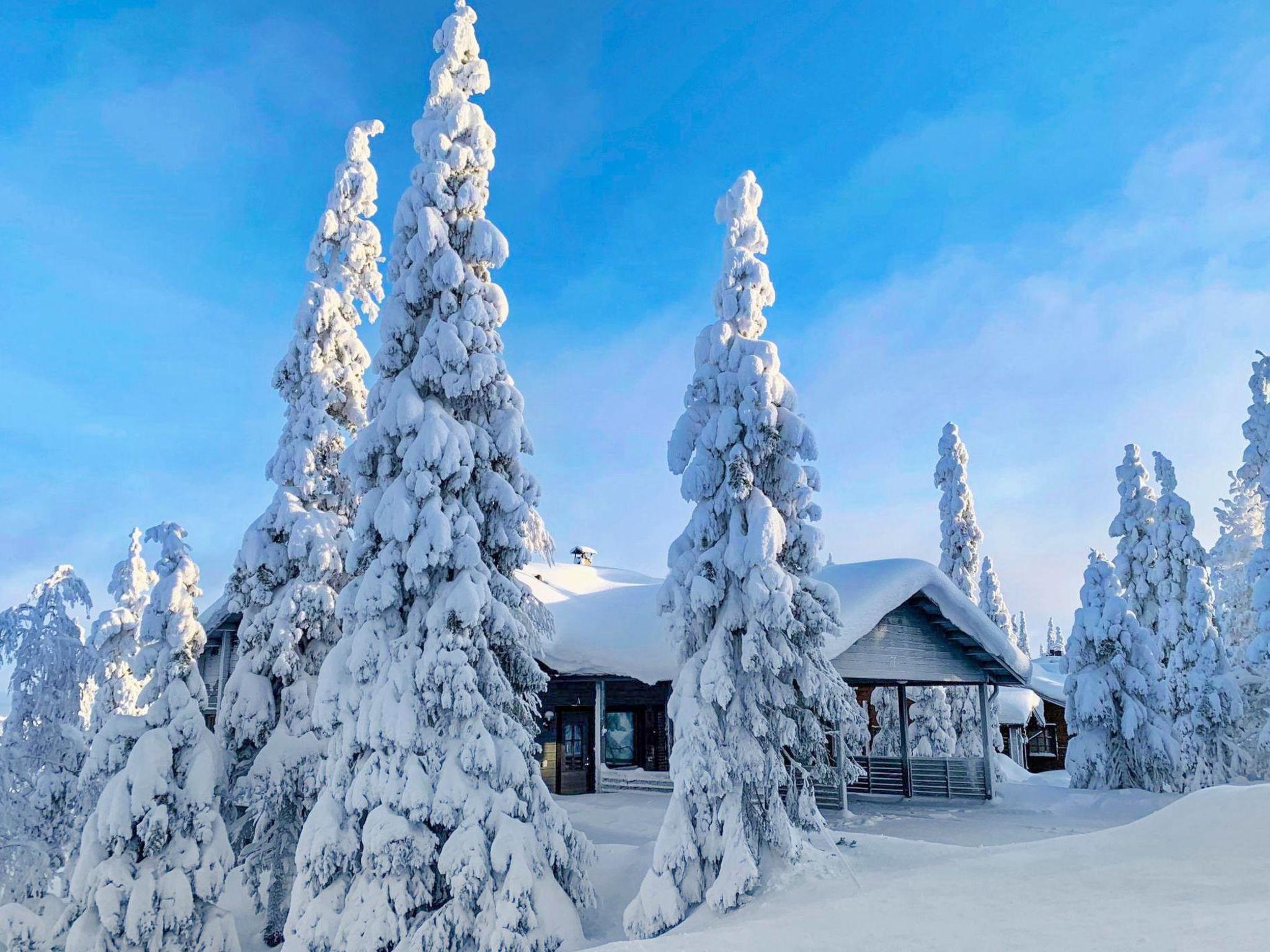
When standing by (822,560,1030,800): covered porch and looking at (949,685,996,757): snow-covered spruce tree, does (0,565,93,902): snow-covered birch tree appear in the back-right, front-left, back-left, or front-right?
back-left

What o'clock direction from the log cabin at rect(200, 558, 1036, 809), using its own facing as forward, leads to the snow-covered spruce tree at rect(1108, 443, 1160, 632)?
The snow-covered spruce tree is roughly at 8 o'clock from the log cabin.

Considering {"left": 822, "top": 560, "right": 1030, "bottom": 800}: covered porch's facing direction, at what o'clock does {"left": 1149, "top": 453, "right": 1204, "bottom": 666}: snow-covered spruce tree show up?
The snow-covered spruce tree is roughly at 7 o'clock from the covered porch.

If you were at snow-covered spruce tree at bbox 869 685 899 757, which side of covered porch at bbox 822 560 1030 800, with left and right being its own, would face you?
back

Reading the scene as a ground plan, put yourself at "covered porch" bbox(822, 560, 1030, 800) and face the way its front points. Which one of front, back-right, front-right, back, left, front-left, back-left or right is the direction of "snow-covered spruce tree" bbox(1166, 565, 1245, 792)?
back-left

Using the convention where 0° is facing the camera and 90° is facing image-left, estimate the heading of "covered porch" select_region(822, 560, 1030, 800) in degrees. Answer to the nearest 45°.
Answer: approximately 0°

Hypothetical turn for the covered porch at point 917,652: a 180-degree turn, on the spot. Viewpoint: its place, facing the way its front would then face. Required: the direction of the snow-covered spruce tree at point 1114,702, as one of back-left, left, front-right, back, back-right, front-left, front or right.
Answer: front-right

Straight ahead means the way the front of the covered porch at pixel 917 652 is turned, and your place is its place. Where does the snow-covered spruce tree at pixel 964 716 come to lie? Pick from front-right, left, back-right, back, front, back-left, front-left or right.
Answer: back

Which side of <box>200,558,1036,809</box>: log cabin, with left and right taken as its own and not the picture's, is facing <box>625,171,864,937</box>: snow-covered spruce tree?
front

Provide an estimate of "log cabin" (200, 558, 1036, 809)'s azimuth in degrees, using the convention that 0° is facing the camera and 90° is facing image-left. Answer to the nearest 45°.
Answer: approximately 0°
